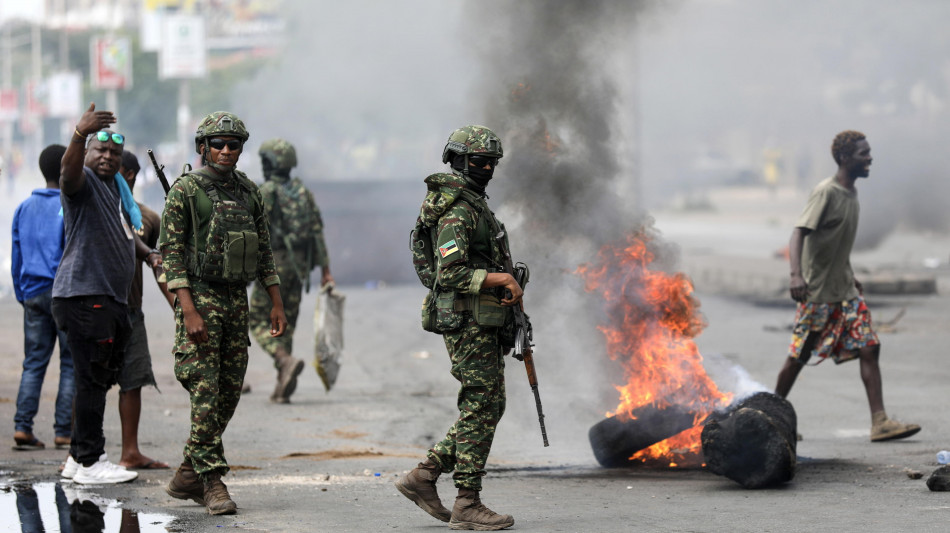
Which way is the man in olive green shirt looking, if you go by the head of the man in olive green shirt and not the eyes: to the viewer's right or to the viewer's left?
to the viewer's right

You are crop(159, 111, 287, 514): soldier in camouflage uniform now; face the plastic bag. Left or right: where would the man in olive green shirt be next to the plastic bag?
right

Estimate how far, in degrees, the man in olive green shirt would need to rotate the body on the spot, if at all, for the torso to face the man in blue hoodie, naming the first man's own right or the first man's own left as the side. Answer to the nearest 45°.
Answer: approximately 135° to the first man's own right

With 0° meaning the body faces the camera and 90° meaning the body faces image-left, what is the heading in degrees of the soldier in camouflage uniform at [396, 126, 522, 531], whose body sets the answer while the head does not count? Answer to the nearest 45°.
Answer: approximately 270°

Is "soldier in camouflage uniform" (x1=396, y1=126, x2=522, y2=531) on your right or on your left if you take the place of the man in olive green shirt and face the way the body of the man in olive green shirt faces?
on your right

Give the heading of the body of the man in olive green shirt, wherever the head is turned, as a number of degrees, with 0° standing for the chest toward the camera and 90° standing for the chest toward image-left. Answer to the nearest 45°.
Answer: approximately 270°

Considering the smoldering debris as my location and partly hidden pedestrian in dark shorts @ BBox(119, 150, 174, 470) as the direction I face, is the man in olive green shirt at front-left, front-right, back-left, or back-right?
back-right

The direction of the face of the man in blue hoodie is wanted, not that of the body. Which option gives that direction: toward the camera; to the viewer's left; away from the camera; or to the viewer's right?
away from the camera
